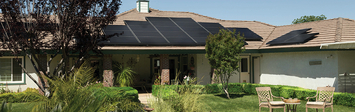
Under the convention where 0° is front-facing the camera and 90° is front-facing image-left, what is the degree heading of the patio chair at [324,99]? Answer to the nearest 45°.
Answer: approximately 45°

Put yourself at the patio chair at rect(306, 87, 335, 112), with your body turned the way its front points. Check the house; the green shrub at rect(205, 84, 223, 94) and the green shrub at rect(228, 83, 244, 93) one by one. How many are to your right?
3

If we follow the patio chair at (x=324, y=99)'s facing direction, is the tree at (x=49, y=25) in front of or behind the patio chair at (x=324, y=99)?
in front

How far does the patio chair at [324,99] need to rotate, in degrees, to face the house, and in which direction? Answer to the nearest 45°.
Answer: approximately 90° to its right

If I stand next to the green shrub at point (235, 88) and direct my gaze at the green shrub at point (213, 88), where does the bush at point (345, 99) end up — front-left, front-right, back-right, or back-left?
back-left

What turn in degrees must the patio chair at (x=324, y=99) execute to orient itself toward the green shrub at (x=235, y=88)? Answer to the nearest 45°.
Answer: approximately 90° to its right

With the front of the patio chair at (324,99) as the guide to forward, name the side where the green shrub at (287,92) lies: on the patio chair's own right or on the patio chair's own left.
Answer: on the patio chair's own right

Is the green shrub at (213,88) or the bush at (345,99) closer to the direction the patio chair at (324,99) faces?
the green shrub

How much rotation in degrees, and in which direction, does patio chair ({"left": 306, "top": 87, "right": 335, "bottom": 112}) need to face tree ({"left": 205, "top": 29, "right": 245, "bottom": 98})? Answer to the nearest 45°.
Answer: approximately 90° to its right

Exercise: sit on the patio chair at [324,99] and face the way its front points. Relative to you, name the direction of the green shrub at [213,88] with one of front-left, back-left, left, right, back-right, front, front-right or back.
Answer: right

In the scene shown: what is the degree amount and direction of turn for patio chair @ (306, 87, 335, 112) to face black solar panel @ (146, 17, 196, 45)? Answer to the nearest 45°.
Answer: approximately 90° to its right
